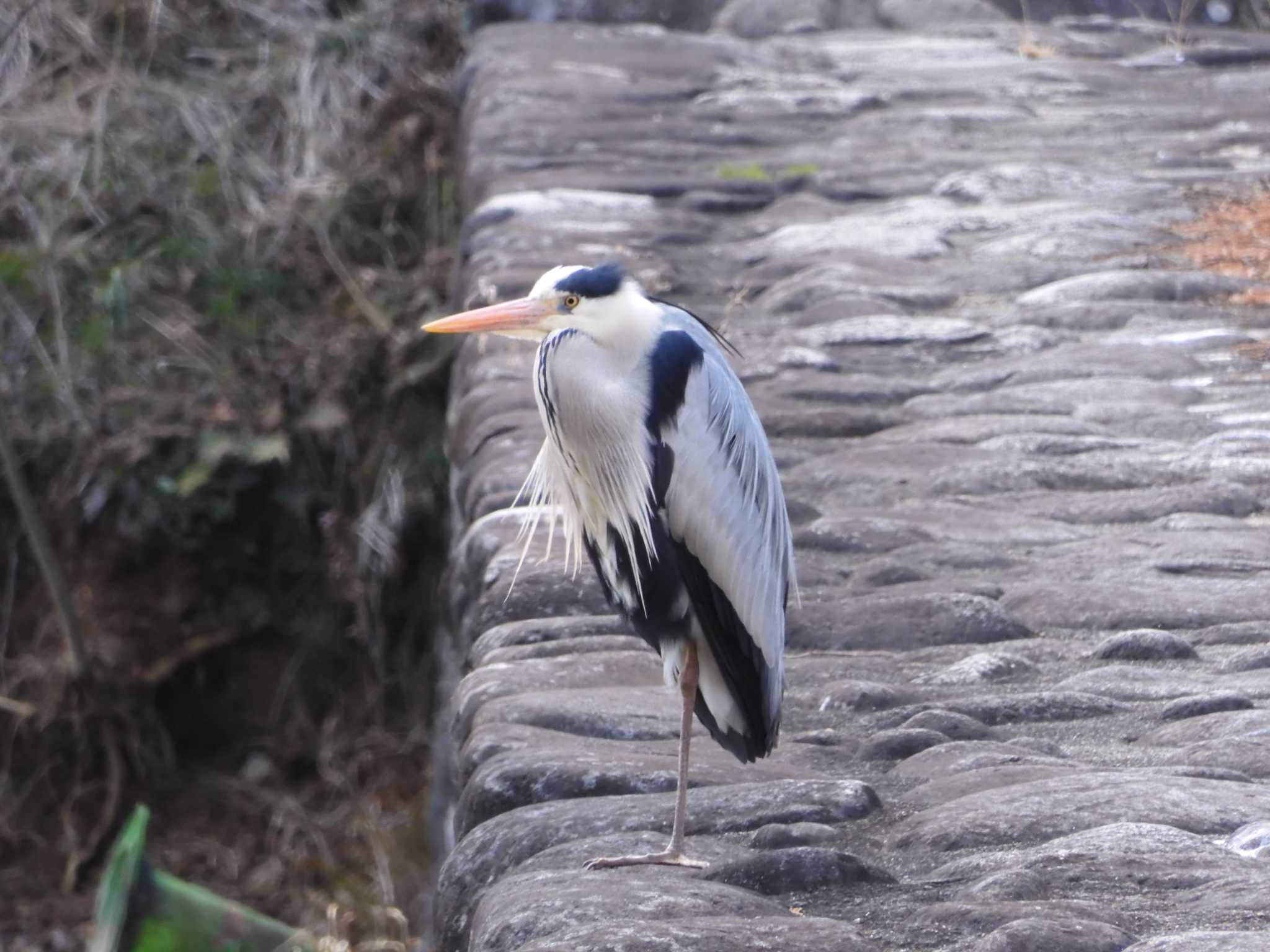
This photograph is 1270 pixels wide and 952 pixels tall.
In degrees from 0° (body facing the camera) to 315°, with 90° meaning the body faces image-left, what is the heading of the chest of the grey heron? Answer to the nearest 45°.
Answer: approximately 90°

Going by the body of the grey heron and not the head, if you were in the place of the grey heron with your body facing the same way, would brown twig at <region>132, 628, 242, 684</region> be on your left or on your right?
on your right

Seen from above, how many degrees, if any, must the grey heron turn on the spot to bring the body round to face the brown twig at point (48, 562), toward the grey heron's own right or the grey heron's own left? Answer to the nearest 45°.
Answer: approximately 45° to the grey heron's own right

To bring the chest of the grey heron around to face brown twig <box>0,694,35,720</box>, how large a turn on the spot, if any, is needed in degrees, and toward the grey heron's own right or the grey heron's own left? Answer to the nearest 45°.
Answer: approximately 45° to the grey heron's own right
